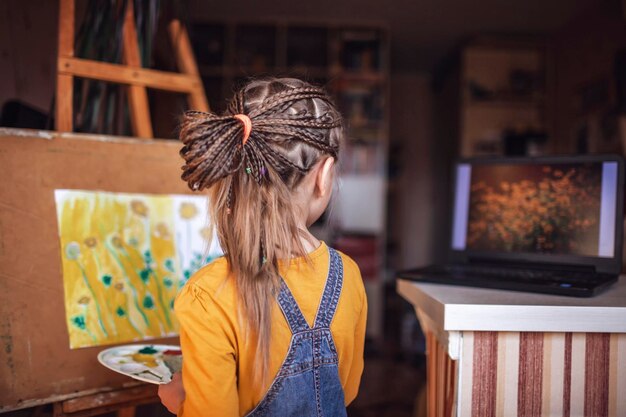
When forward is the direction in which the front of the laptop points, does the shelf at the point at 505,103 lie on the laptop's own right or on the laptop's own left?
on the laptop's own right

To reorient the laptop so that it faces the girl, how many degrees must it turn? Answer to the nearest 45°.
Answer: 0° — it already faces them

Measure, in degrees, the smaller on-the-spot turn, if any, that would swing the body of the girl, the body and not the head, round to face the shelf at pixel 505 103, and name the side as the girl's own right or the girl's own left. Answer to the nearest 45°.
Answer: approximately 90° to the girl's own right

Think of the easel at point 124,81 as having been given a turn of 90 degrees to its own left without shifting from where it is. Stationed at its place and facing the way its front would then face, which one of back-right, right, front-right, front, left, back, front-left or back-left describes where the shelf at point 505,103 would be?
front

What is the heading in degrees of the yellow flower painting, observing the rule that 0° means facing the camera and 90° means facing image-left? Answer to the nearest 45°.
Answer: approximately 315°

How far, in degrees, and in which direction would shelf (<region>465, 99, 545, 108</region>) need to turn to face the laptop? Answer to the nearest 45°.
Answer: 0° — it already faces it

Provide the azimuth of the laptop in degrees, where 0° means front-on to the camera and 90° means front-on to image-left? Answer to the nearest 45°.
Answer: approximately 45°

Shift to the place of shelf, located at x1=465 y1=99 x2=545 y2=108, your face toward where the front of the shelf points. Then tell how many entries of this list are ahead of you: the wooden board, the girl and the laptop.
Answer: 3

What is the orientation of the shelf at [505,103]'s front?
toward the camera

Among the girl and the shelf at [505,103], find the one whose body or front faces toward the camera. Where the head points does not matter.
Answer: the shelf

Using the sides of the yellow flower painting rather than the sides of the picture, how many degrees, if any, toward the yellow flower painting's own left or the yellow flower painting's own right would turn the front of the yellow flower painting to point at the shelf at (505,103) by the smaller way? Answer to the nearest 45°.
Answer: approximately 90° to the yellow flower painting's own left

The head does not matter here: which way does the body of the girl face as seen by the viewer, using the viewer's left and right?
facing away from the viewer and to the left of the viewer

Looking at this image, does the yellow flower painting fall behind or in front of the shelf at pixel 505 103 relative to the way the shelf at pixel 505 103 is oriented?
in front

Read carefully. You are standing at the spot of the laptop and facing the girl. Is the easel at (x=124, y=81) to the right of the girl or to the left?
right

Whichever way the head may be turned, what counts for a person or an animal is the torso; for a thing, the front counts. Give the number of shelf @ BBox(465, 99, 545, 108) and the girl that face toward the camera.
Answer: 1
